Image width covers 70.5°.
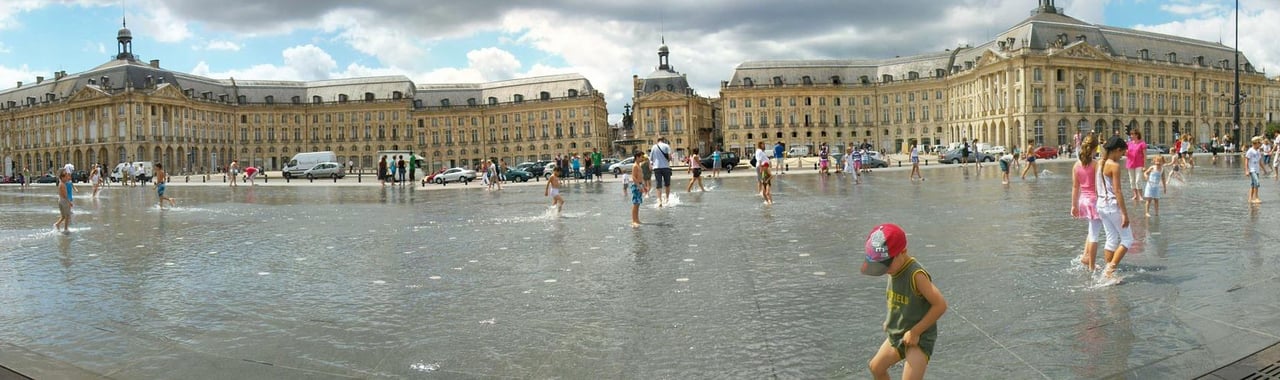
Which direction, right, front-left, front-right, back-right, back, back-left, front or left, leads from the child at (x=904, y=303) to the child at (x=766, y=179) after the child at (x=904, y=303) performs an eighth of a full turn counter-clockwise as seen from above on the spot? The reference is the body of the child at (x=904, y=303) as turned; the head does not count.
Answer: back

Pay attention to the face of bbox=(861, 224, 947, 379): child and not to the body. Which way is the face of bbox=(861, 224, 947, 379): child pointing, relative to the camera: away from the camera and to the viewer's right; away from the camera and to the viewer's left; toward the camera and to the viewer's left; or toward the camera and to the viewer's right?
toward the camera and to the viewer's left

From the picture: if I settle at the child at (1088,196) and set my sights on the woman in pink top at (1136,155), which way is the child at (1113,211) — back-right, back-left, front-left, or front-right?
back-right

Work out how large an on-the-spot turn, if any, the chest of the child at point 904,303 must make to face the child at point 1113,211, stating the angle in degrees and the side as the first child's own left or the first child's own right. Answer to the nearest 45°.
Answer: approximately 135° to the first child's own right

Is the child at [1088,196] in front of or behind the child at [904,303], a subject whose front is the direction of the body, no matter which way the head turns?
behind

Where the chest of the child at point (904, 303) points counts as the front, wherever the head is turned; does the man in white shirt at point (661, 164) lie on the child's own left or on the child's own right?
on the child's own right

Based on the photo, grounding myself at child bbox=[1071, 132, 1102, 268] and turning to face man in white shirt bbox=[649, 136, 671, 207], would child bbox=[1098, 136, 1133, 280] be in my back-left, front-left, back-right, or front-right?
back-left

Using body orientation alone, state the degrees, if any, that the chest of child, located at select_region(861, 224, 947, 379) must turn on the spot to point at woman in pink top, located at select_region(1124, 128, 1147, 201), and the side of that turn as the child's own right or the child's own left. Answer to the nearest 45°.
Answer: approximately 135° to the child's own right

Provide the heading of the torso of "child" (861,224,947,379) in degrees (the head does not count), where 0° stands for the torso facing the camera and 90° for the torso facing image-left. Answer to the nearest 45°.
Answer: approximately 45°
